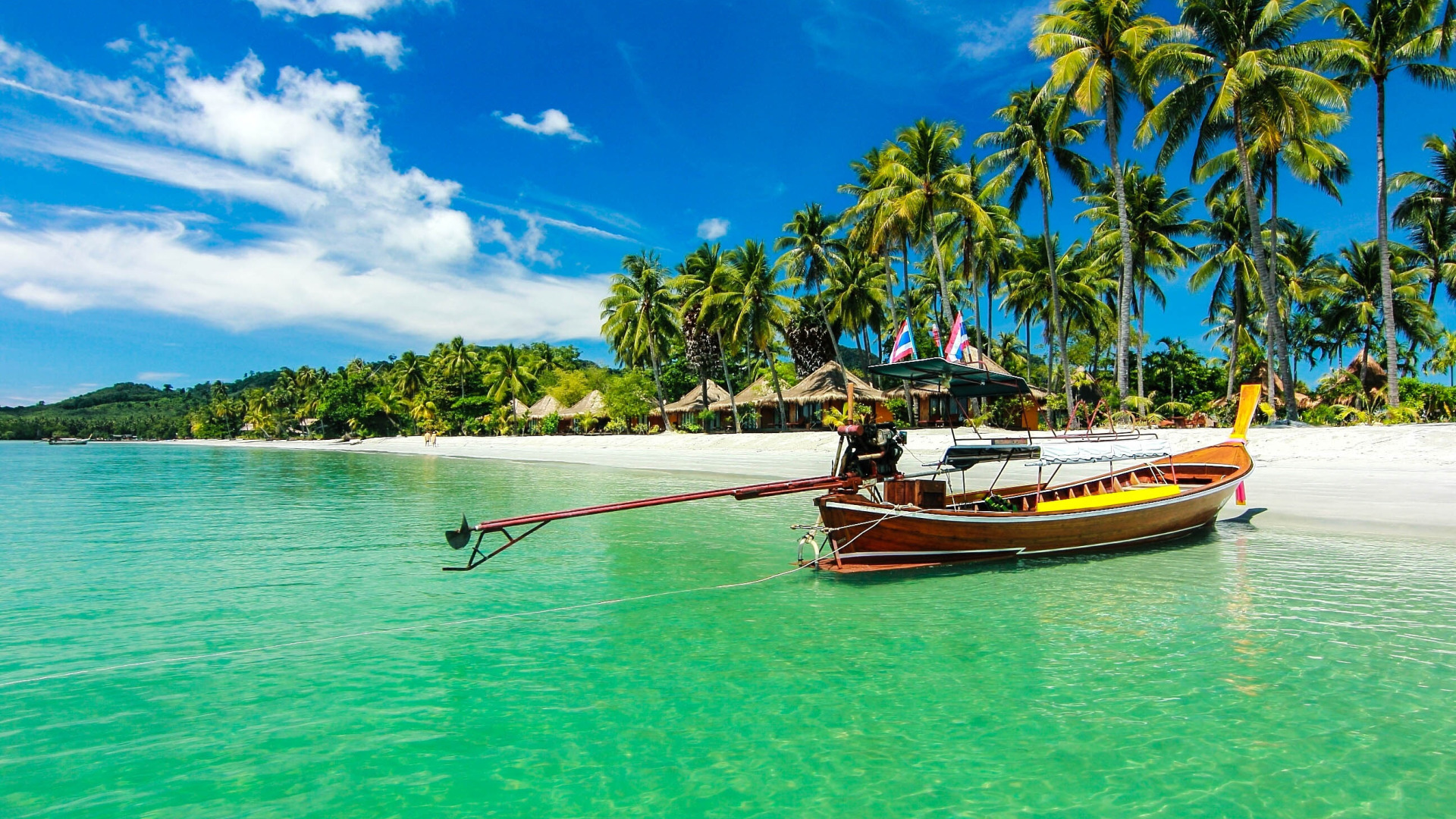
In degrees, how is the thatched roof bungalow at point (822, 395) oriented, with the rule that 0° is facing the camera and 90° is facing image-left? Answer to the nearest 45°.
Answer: approximately 45°

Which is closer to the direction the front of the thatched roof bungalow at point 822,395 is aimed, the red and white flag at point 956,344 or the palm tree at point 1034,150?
the red and white flag

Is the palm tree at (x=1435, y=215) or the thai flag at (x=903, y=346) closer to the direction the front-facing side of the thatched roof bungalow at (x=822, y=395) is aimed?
the thai flag

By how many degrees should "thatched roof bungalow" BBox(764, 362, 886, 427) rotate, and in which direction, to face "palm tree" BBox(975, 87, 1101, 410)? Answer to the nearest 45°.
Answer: approximately 90° to its left

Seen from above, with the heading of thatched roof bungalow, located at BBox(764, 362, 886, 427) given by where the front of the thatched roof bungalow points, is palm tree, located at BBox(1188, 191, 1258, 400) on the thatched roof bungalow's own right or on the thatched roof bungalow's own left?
on the thatched roof bungalow's own left

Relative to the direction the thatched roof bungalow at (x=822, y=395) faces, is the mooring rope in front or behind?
in front

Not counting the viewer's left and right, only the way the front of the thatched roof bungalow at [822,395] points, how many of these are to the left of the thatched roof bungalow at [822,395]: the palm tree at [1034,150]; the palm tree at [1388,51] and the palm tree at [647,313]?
2

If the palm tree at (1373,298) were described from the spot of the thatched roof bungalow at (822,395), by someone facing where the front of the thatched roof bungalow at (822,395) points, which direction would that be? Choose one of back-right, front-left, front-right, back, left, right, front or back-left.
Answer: back-left

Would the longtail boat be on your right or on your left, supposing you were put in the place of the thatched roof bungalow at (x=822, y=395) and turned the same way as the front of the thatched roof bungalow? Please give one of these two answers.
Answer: on your left
